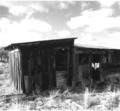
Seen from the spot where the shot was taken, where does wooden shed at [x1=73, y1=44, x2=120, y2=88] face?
facing the viewer

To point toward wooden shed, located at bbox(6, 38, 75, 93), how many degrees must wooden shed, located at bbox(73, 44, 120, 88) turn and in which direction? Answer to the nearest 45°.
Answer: approximately 45° to its right
